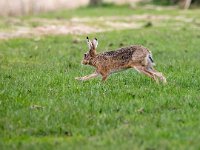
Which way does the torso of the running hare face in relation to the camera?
to the viewer's left
